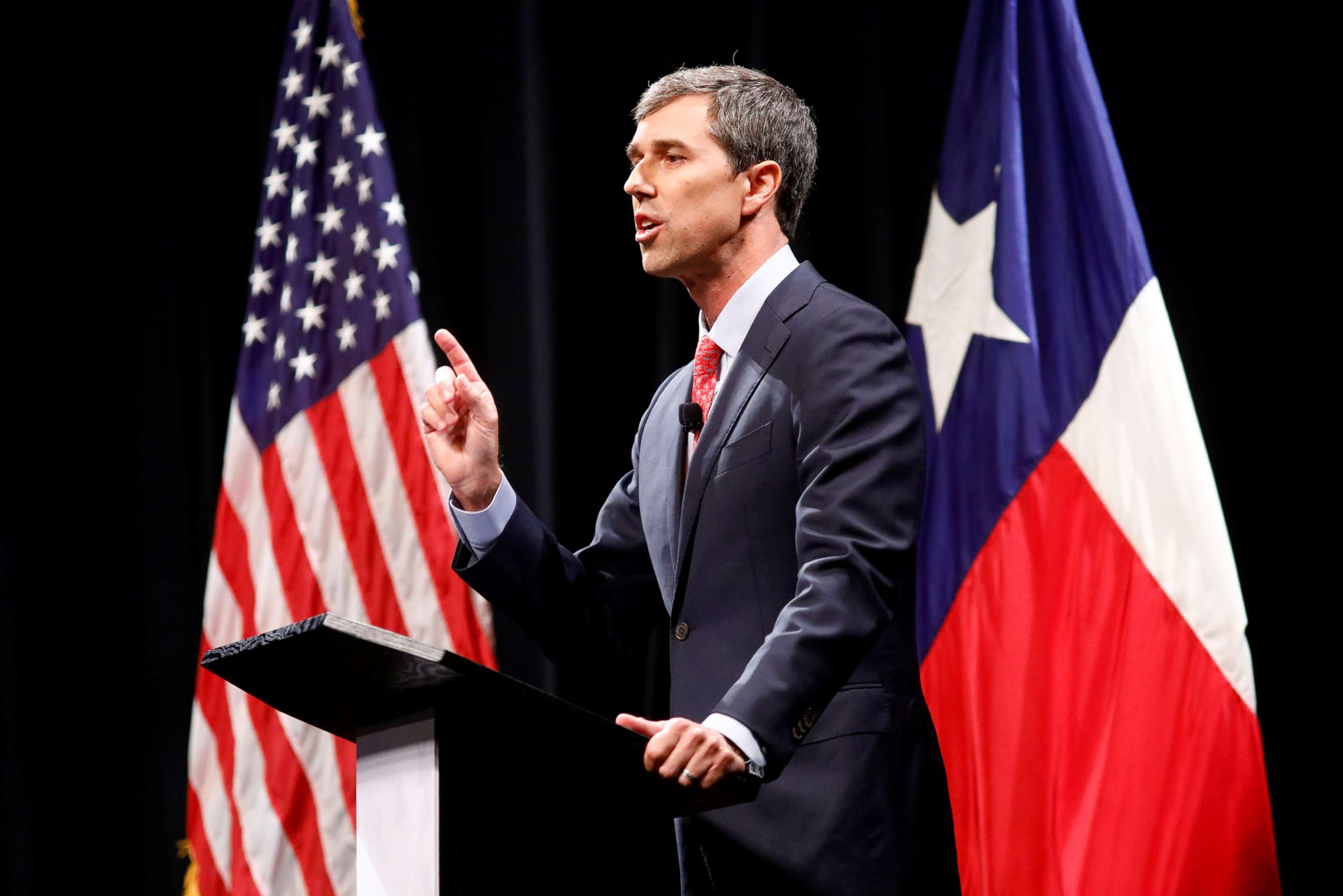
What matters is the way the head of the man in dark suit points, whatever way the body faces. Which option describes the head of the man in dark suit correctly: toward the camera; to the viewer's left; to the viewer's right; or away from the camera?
to the viewer's left

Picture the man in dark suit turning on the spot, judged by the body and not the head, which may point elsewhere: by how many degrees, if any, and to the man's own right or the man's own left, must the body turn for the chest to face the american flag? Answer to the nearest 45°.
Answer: approximately 90° to the man's own right

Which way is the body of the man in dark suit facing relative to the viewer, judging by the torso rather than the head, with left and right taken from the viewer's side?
facing the viewer and to the left of the viewer

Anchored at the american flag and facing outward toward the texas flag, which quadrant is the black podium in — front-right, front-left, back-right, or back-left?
front-right

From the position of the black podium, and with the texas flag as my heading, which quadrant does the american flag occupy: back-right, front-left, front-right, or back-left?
front-left

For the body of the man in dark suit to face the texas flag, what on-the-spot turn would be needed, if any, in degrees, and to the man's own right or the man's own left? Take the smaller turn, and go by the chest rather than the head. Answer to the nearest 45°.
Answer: approximately 180°
